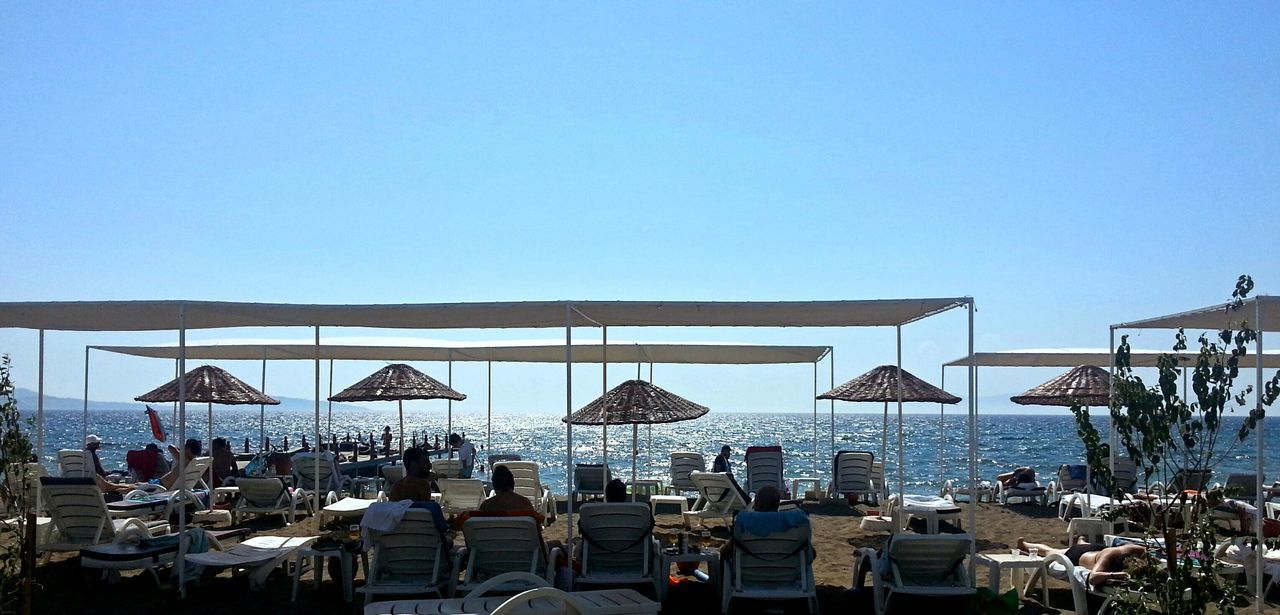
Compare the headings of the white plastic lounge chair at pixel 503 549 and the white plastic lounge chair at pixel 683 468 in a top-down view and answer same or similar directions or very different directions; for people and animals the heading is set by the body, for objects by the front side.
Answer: same or similar directions

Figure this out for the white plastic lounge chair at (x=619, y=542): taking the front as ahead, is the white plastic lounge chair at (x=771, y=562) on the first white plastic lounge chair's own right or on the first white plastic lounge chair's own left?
on the first white plastic lounge chair's own right

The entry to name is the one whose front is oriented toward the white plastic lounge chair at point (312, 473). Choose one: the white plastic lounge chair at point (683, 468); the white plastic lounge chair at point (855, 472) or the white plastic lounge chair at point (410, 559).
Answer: the white plastic lounge chair at point (410, 559)

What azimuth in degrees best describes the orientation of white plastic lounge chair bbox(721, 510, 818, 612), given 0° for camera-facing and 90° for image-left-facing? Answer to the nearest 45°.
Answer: approximately 180°

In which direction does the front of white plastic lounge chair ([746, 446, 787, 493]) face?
away from the camera

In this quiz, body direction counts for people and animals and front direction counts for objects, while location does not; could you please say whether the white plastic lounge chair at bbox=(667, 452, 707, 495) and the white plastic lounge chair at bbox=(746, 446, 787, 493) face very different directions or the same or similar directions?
same or similar directions

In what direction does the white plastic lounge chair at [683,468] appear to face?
away from the camera

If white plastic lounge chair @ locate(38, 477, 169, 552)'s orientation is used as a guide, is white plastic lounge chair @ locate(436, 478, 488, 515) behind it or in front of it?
in front

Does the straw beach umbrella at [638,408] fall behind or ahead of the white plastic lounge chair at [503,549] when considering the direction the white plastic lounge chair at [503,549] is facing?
ahead

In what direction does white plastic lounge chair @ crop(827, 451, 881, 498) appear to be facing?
away from the camera

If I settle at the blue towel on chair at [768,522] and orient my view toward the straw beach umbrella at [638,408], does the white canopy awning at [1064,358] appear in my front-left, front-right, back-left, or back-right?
front-right

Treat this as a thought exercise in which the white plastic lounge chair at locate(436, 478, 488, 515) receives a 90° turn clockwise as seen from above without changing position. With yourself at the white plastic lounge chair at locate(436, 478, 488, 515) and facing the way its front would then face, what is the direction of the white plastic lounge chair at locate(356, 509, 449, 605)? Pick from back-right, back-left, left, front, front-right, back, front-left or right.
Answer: right

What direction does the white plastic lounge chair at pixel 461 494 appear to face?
away from the camera

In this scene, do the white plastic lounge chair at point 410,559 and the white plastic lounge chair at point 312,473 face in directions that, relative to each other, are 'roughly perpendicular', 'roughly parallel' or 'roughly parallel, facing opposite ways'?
roughly parallel

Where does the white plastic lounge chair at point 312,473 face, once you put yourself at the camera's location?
facing away from the viewer

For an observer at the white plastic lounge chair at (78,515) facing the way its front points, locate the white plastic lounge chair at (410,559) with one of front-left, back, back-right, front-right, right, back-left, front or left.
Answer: right

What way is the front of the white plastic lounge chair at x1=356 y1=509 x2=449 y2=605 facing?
away from the camera

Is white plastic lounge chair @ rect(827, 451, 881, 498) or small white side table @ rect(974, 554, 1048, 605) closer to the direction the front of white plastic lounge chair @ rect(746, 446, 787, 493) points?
the white plastic lounge chair

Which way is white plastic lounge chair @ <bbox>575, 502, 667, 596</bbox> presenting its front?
away from the camera
